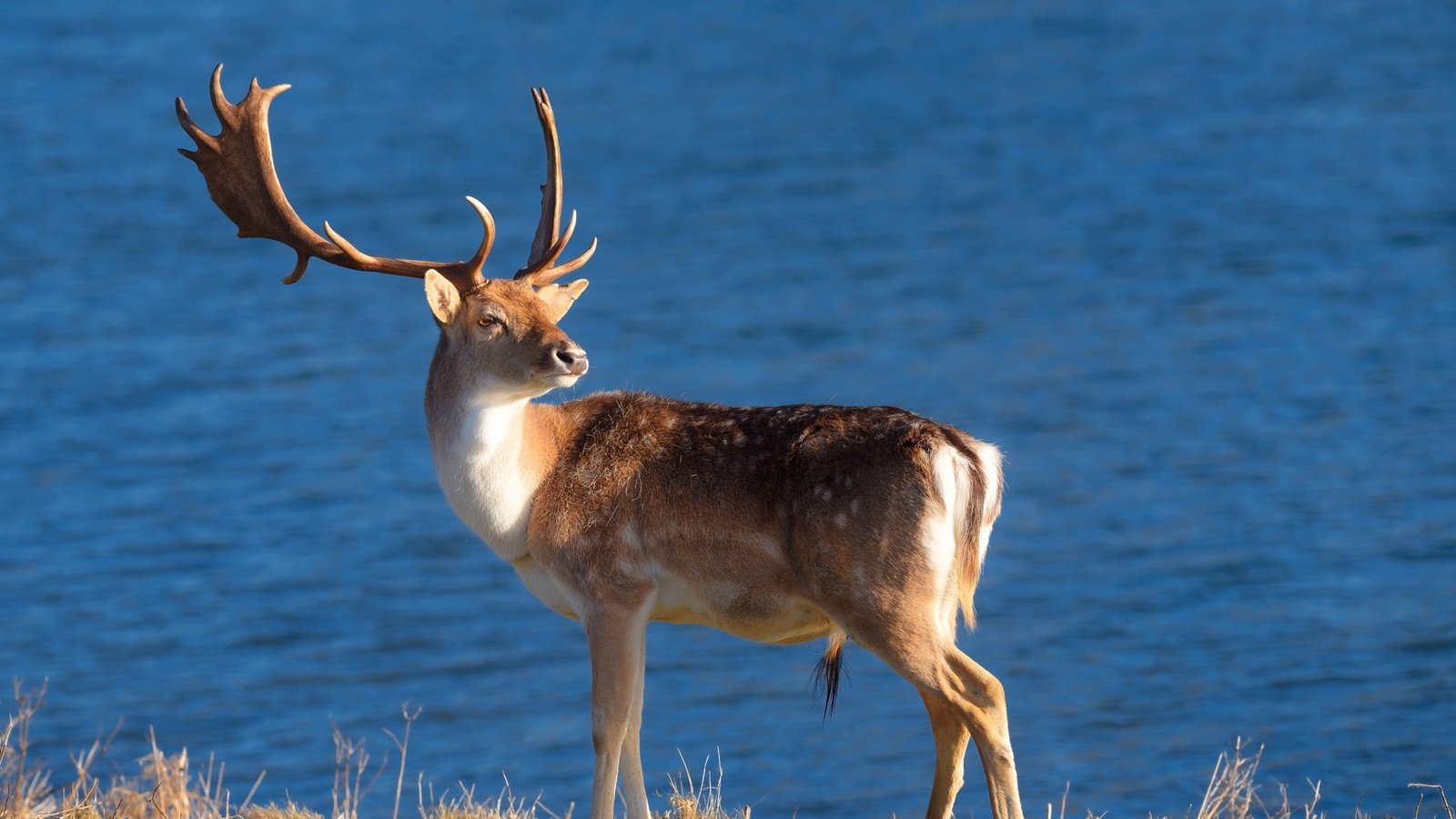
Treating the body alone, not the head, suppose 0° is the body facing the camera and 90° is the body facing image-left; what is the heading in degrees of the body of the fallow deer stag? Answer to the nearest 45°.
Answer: approximately 90°
